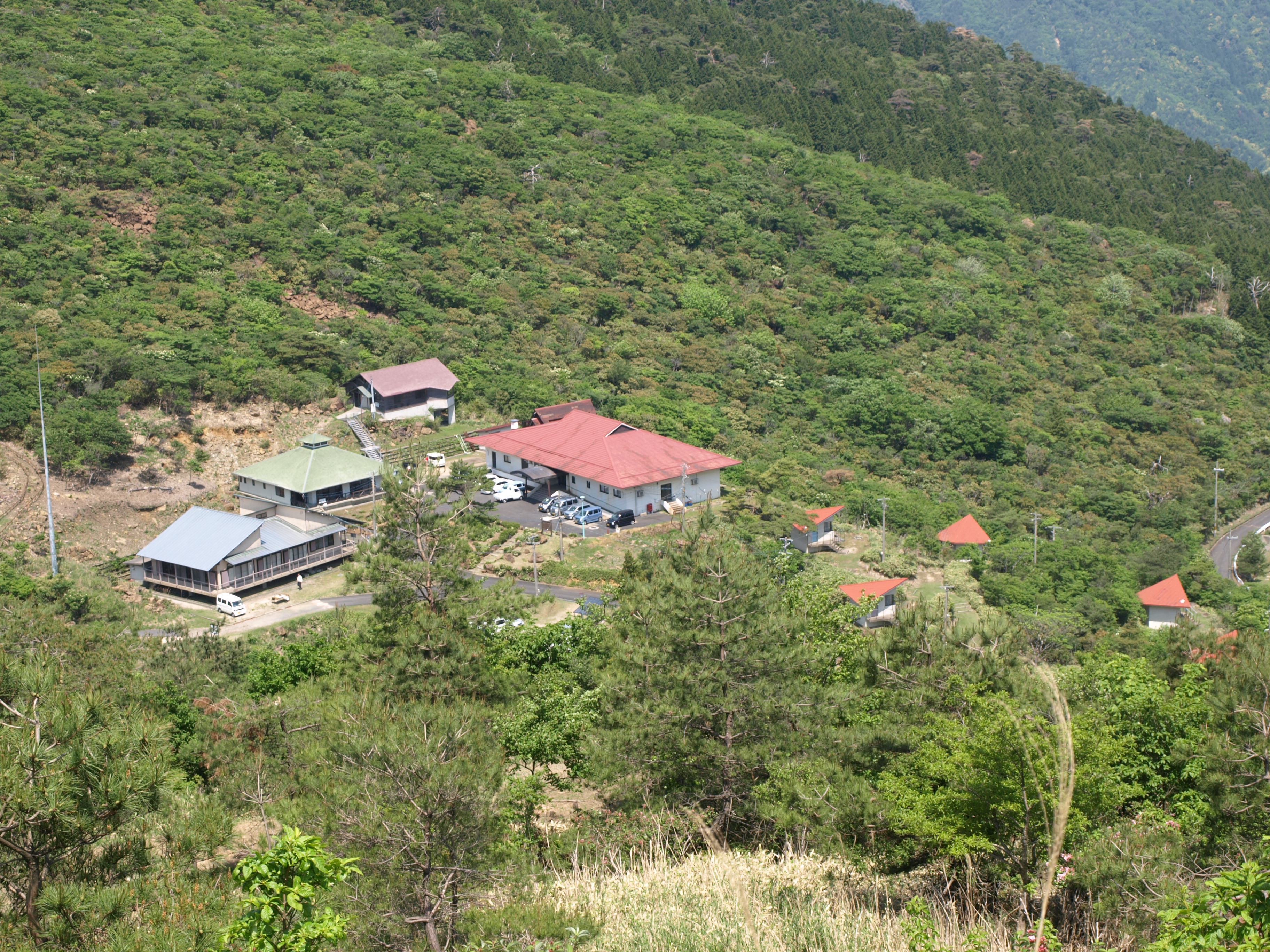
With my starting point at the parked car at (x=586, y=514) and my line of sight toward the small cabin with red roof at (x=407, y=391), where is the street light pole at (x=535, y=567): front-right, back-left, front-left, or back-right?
back-left

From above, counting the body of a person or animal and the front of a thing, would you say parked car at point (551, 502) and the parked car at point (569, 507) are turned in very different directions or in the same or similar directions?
same or similar directions

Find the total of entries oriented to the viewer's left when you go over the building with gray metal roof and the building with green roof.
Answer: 0

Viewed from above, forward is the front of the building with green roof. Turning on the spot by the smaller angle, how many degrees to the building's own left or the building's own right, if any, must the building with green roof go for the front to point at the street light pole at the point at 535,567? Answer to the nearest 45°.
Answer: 0° — it already faces it

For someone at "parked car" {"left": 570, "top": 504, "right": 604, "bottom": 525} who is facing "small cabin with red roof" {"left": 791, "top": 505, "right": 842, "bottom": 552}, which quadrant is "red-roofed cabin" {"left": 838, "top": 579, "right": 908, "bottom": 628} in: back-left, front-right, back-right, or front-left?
front-right

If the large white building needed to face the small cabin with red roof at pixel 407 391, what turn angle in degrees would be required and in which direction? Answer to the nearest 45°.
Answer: approximately 90° to its right

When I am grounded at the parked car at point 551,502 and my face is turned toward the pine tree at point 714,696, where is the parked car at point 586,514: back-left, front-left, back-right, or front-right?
front-left

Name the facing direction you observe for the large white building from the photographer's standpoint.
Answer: facing the viewer and to the left of the viewer
